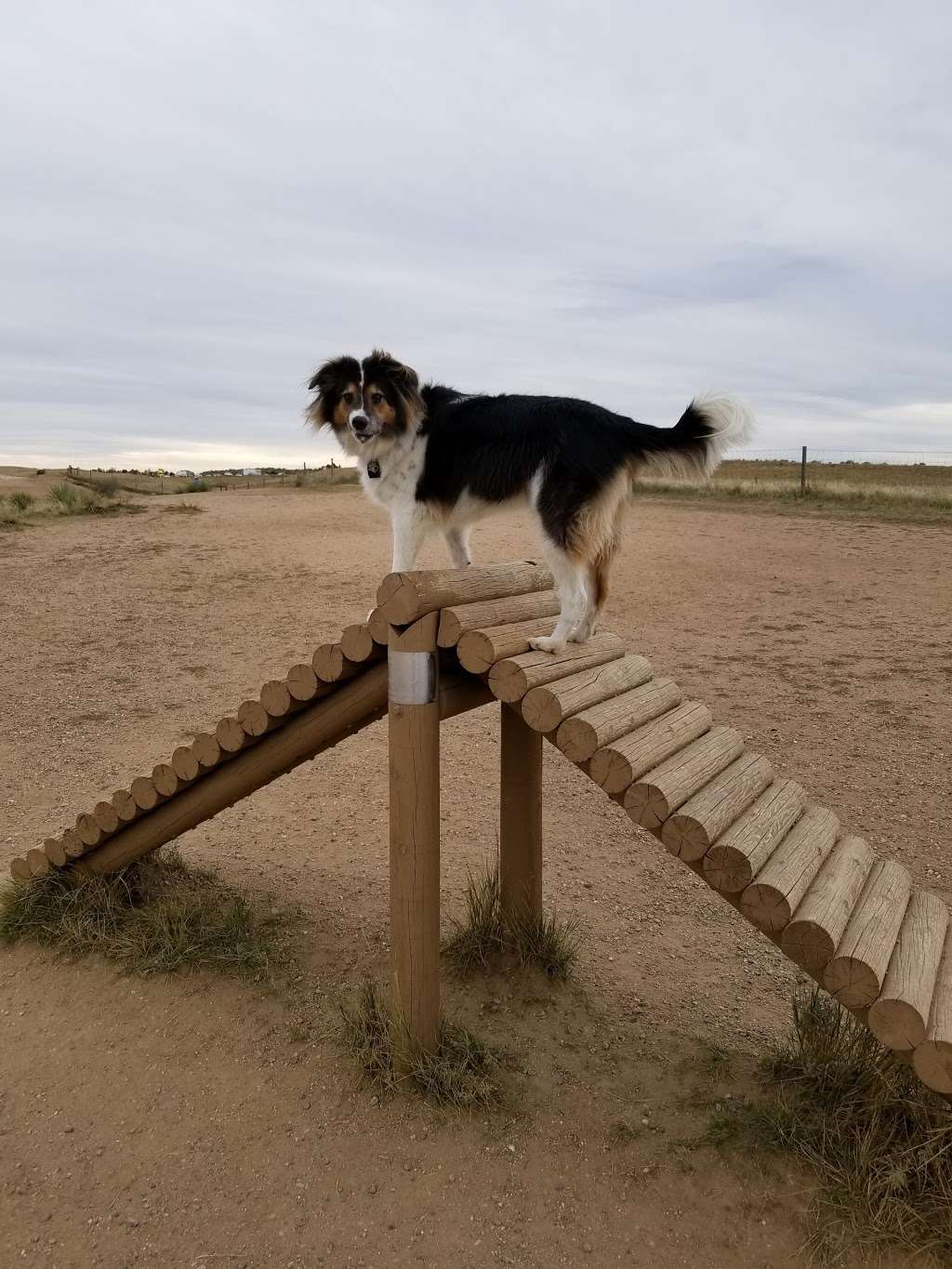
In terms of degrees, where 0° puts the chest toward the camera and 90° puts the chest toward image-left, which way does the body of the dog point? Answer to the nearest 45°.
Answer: approximately 90°
